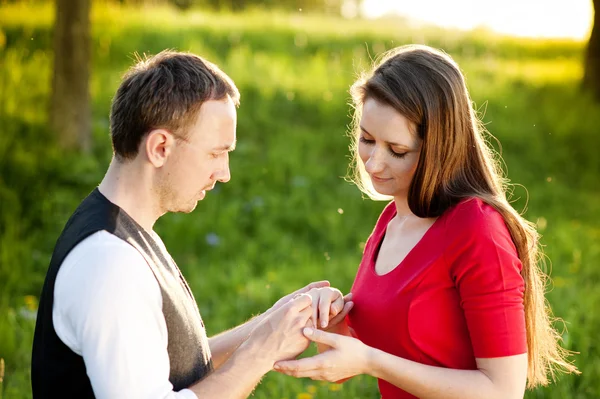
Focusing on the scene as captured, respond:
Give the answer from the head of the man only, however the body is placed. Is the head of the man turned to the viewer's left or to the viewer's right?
to the viewer's right

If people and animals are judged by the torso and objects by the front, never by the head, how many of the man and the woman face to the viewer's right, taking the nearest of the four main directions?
1

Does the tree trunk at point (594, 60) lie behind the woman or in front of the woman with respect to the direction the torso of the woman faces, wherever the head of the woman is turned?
behind

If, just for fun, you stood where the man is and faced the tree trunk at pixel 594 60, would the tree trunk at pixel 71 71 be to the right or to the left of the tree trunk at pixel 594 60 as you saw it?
left

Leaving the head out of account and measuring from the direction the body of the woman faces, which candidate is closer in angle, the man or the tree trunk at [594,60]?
the man

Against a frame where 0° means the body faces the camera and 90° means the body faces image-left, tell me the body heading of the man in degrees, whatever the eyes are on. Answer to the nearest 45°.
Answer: approximately 270°

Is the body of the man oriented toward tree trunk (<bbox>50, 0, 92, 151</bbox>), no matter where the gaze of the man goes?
no

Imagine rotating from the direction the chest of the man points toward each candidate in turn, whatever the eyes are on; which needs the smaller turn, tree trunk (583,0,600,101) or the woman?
the woman

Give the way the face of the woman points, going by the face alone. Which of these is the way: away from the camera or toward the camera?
toward the camera

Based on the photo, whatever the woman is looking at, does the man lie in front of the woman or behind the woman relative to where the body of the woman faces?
in front

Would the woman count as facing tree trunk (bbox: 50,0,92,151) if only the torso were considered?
no

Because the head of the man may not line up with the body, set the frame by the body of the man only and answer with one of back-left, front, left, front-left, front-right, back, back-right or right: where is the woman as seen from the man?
front

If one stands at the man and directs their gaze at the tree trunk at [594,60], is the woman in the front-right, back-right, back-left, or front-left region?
front-right

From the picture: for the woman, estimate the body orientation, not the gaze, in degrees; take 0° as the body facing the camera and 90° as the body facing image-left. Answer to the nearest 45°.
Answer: approximately 45°
